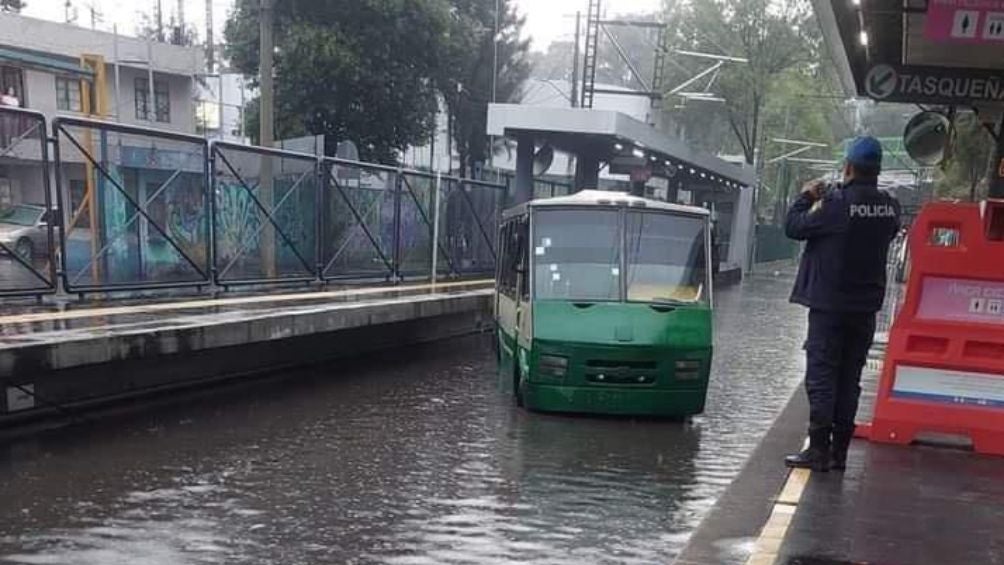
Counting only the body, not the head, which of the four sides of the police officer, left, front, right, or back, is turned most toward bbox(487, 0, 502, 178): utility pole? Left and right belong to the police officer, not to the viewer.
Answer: front

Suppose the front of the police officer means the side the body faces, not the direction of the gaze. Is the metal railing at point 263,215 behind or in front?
in front

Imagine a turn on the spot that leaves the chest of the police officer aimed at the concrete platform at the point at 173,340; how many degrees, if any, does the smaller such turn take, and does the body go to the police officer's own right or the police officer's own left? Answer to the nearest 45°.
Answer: approximately 45° to the police officer's own left

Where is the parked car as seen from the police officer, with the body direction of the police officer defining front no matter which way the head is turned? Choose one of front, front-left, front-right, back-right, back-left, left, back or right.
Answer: front-left

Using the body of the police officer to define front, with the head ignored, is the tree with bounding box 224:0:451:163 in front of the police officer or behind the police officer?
in front

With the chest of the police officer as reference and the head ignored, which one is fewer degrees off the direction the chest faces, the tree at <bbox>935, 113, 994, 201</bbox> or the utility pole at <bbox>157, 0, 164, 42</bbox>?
the utility pole

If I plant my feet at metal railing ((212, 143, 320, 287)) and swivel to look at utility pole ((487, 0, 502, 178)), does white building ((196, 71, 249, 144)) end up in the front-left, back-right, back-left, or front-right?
front-left

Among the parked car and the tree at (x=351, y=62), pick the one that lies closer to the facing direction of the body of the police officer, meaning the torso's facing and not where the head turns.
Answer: the tree

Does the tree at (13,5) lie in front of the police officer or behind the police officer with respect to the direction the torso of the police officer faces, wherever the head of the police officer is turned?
in front

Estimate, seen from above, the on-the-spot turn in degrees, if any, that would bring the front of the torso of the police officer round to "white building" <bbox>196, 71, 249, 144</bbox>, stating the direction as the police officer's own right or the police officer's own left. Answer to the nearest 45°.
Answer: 0° — they already face it

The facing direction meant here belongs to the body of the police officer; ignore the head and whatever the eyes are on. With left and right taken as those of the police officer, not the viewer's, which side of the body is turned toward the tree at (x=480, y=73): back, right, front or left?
front

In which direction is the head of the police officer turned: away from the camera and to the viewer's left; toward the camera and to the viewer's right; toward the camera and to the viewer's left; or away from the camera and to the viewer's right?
away from the camera and to the viewer's left

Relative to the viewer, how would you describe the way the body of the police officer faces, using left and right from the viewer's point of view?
facing away from the viewer and to the left of the viewer
